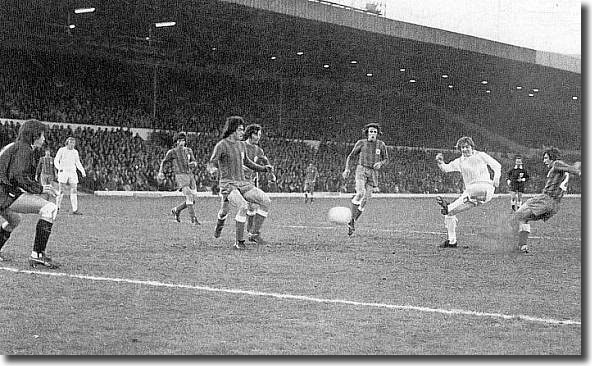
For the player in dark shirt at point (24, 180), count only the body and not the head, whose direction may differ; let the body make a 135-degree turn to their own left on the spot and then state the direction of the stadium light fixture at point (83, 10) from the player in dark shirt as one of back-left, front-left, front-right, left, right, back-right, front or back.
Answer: front-right

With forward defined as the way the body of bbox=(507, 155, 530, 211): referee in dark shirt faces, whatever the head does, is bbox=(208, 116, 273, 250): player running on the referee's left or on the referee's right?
on the referee's right

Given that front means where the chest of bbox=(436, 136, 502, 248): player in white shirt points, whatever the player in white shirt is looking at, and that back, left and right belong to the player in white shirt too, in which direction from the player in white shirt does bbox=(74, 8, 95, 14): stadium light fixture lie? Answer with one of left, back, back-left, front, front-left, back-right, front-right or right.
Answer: right

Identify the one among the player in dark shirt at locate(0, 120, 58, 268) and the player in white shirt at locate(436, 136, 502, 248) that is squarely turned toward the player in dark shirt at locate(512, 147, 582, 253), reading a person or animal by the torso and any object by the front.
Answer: the player in dark shirt at locate(0, 120, 58, 268)

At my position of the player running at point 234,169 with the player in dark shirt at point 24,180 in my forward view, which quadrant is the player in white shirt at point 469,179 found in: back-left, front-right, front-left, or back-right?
back-left

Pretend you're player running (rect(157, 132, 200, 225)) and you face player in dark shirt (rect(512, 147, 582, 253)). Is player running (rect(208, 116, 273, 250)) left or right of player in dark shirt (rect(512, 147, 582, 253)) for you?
right

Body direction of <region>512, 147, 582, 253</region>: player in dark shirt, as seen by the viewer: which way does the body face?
to the viewer's left

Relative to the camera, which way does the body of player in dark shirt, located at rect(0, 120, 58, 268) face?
to the viewer's right

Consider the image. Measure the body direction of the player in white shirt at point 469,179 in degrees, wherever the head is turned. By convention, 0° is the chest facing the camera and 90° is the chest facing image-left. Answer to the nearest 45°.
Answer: approximately 45°

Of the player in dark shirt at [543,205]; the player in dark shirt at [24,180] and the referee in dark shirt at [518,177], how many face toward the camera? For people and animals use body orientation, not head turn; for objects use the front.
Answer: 1

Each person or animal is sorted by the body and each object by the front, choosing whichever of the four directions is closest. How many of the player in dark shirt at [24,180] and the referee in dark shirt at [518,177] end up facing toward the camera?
1

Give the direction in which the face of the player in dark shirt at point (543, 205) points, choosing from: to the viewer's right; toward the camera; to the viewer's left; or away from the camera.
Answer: to the viewer's left

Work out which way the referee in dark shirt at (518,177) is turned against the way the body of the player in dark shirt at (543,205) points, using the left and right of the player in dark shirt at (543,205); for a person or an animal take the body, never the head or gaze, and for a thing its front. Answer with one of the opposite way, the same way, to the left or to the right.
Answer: to the left
